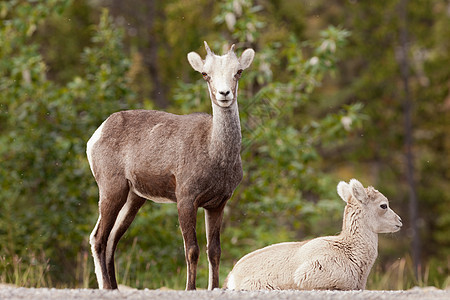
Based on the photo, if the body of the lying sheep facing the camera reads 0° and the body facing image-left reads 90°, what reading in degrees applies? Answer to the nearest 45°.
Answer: approximately 270°

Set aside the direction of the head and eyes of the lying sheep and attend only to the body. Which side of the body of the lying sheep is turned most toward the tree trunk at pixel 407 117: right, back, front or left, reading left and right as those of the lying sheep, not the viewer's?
left
